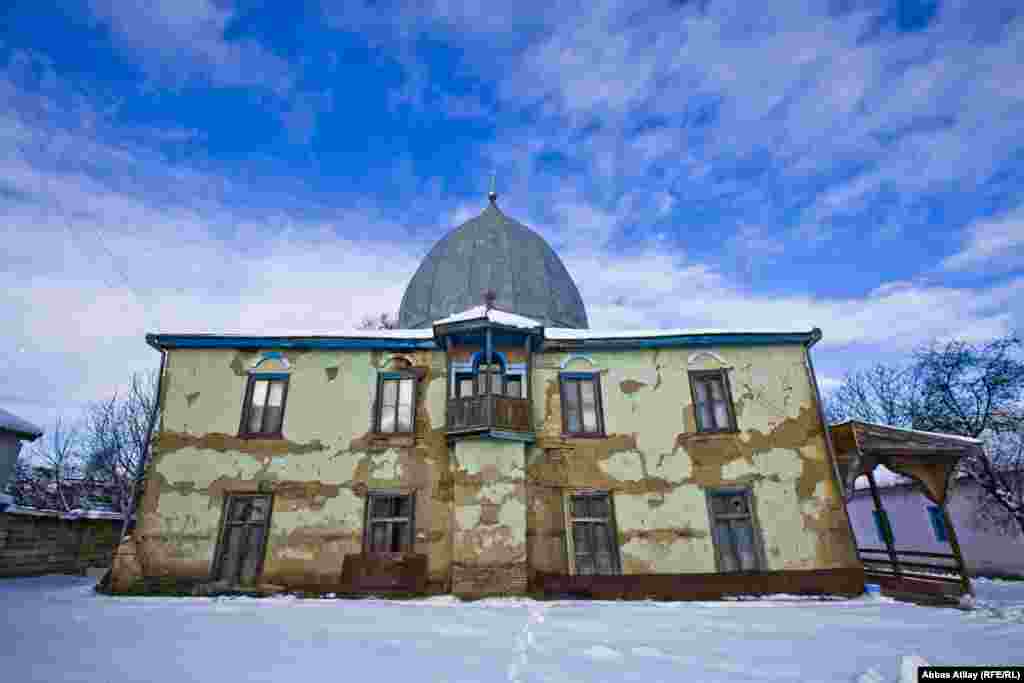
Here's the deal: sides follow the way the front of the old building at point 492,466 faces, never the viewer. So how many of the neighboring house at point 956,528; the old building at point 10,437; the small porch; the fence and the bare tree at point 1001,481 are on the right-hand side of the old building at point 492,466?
2

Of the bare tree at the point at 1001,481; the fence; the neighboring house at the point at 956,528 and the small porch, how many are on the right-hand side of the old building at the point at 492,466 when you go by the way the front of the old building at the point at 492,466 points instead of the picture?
1

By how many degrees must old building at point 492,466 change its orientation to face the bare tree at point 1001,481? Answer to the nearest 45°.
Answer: approximately 90° to its left

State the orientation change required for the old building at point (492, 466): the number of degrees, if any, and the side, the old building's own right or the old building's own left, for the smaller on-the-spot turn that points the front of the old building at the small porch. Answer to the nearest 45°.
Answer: approximately 90° to the old building's own left

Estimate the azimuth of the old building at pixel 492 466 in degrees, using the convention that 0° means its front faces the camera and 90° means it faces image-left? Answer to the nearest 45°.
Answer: approximately 0°

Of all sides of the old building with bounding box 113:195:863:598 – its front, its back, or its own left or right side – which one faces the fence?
right

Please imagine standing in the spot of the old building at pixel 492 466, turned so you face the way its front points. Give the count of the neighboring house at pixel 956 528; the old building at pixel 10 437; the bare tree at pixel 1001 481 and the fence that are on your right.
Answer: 2

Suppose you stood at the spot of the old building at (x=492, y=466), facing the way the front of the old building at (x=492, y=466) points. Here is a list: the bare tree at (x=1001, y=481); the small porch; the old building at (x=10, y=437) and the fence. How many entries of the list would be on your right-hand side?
2

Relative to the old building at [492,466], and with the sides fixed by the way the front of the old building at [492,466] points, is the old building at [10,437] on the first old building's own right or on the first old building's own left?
on the first old building's own right
